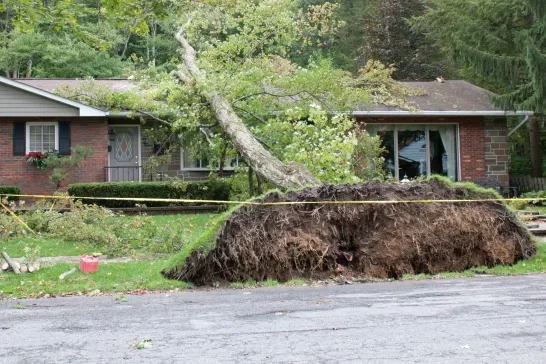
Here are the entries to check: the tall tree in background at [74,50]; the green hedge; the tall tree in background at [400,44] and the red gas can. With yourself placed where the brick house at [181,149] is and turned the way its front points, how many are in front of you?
2

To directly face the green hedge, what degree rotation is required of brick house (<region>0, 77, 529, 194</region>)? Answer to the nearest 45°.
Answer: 0° — it already faces it

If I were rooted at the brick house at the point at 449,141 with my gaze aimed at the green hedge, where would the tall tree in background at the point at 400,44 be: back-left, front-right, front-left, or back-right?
back-right

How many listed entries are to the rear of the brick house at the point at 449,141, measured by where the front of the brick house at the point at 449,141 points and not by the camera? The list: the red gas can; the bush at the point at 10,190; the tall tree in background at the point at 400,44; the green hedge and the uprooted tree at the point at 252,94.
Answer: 1

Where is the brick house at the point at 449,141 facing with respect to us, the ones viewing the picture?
facing the viewer

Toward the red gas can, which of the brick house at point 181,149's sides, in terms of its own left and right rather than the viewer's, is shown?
front

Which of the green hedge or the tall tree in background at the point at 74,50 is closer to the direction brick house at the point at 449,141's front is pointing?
the green hedge

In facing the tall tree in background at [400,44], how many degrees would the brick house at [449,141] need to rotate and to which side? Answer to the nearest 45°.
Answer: approximately 180°

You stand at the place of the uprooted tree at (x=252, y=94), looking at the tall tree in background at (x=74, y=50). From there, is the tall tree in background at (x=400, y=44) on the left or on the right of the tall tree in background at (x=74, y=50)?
right
